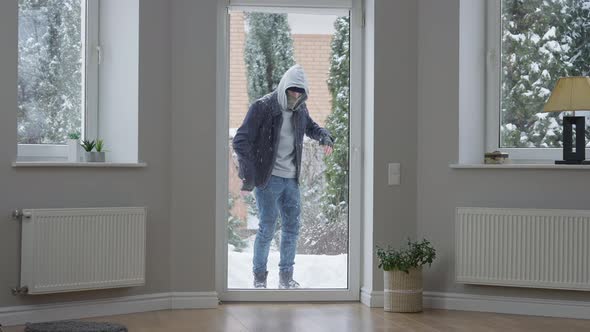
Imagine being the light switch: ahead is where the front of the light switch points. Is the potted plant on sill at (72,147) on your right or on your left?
on your right

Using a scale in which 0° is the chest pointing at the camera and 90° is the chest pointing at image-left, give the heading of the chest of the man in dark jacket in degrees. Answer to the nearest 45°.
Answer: approximately 315°

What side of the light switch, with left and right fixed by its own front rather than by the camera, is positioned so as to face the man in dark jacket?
right

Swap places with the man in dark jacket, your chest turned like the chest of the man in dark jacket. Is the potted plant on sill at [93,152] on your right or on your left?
on your right

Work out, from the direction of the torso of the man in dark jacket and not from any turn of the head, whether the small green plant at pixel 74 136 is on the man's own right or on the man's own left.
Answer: on the man's own right

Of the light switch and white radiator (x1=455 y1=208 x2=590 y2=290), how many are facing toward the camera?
2

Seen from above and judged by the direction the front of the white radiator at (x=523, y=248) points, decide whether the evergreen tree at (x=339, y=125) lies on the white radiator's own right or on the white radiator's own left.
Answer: on the white radiator's own right

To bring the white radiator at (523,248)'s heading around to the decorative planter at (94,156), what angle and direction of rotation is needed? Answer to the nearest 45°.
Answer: approximately 90° to its right
